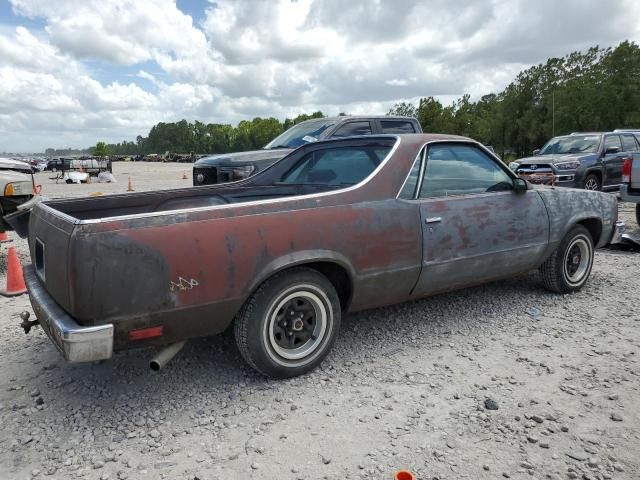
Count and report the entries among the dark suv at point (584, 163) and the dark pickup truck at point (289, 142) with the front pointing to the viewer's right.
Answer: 0

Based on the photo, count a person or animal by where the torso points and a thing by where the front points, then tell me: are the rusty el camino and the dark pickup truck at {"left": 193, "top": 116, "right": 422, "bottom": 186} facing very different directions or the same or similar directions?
very different directions

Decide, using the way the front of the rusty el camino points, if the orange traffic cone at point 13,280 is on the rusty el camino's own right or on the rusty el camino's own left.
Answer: on the rusty el camino's own left

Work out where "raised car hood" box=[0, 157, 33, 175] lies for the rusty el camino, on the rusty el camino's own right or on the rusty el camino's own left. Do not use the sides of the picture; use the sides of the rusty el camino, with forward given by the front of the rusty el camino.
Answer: on the rusty el camino's own left

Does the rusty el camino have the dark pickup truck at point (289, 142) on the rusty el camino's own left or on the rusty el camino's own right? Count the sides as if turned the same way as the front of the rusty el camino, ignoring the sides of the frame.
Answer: on the rusty el camino's own left

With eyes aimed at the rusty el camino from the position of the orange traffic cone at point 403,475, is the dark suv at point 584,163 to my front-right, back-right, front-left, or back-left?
front-right

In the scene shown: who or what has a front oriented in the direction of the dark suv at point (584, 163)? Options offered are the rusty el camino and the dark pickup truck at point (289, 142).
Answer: the rusty el camino

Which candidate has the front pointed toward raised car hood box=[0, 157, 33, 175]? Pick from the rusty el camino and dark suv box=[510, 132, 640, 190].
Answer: the dark suv

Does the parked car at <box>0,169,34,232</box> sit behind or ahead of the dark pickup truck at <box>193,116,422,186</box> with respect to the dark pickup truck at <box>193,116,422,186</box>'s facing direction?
ahead

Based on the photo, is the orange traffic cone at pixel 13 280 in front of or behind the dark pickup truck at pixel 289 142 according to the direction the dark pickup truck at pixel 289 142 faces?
in front

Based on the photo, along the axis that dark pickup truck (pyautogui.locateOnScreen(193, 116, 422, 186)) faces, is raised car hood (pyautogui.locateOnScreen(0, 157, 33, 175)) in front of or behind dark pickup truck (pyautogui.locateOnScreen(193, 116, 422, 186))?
in front

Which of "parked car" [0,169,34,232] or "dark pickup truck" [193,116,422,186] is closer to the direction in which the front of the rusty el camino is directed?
the dark pickup truck

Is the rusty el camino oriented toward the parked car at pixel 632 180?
yes

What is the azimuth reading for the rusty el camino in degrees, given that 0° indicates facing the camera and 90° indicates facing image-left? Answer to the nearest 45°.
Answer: approximately 225°

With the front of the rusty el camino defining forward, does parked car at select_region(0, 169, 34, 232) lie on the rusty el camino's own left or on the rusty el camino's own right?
on the rusty el camino's own left

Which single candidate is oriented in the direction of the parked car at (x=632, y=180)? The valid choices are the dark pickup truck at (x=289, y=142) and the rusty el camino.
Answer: the rusty el camino

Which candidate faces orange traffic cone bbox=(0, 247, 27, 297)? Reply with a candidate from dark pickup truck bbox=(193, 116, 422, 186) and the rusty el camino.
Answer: the dark pickup truck
